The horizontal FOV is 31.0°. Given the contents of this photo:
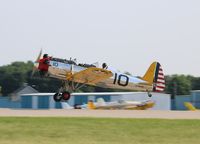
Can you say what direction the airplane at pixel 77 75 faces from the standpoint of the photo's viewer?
facing to the left of the viewer
